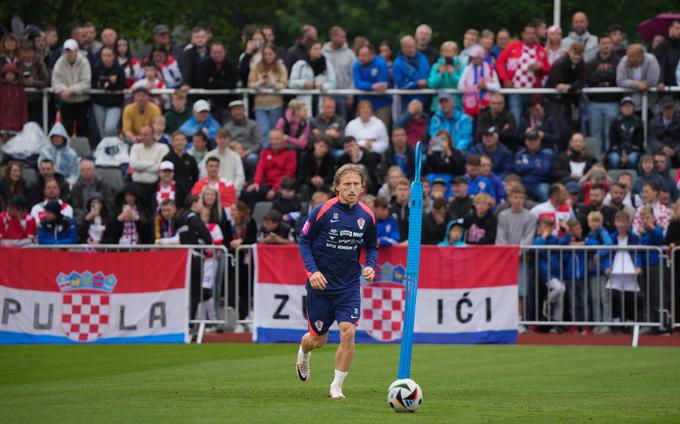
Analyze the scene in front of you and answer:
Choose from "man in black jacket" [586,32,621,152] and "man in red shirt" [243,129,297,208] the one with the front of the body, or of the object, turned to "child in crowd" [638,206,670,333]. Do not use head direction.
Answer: the man in black jacket

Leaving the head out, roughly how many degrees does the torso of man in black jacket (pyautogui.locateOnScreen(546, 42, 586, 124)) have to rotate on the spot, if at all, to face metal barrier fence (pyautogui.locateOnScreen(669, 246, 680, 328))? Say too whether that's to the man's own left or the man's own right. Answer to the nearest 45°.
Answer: approximately 45° to the man's own left

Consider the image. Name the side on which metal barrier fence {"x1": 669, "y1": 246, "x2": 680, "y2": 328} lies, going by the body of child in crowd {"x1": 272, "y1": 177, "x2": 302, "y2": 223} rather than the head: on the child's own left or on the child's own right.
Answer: on the child's own left

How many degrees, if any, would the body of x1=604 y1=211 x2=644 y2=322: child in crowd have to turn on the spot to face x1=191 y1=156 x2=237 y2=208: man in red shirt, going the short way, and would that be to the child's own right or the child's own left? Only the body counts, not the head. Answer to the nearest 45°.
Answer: approximately 90° to the child's own right

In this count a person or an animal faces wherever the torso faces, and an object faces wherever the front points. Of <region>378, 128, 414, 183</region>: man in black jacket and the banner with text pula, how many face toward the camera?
2

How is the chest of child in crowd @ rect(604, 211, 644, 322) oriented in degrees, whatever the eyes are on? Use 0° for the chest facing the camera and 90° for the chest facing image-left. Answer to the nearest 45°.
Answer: approximately 0°

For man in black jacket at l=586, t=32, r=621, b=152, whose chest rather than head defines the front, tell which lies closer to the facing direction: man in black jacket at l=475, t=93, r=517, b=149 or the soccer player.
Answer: the soccer player
